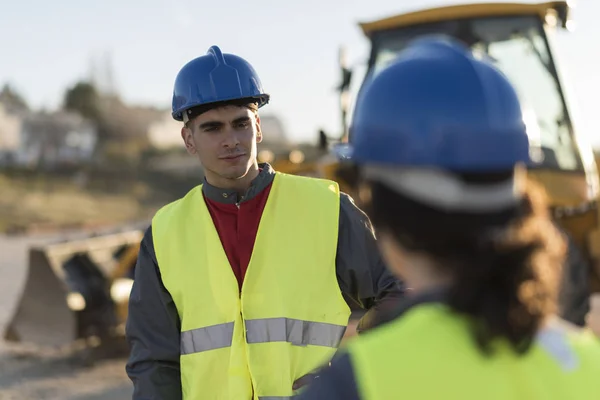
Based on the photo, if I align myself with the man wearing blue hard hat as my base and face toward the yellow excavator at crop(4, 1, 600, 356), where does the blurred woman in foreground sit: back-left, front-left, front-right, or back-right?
back-right

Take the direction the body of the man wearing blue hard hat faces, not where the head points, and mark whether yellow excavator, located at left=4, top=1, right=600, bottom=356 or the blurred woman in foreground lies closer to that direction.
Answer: the blurred woman in foreground

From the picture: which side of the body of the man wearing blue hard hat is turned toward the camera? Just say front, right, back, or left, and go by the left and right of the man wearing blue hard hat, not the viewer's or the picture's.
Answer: front

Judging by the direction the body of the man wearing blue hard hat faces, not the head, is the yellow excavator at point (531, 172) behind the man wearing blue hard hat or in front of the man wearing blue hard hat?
behind

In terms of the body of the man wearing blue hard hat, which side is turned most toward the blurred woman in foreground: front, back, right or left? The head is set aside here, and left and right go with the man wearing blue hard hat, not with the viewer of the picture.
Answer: front

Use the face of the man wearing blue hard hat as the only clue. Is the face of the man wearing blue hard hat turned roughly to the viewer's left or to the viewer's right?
to the viewer's right

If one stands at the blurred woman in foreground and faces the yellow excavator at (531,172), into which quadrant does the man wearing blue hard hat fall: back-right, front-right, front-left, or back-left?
front-left

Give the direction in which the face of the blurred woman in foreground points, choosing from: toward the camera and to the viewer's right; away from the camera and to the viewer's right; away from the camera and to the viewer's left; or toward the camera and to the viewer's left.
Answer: away from the camera and to the viewer's left

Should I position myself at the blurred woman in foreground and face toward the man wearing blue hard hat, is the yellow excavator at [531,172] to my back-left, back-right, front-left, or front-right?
front-right
